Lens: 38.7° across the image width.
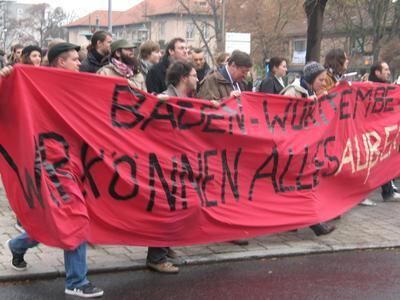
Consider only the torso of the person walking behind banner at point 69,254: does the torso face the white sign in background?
no

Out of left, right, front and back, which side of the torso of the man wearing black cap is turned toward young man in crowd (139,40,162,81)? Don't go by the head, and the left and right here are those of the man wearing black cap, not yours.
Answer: left

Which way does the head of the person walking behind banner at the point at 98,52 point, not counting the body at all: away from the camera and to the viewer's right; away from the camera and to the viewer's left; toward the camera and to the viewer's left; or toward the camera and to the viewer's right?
toward the camera and to the viewer's right

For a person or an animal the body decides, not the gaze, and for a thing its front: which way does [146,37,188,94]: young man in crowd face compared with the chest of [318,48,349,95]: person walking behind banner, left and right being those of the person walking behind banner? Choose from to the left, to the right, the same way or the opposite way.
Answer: the same way

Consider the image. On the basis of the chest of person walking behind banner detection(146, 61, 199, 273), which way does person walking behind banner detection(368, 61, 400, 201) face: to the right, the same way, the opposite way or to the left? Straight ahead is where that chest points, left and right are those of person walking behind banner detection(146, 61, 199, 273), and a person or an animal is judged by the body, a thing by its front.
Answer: the same way

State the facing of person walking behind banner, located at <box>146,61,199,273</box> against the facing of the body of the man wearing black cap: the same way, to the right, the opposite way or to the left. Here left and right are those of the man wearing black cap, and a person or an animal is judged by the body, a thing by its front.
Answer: the same way

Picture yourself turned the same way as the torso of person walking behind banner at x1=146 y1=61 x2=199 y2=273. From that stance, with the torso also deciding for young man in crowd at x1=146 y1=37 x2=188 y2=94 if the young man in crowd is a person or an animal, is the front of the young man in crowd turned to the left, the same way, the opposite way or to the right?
the same way
